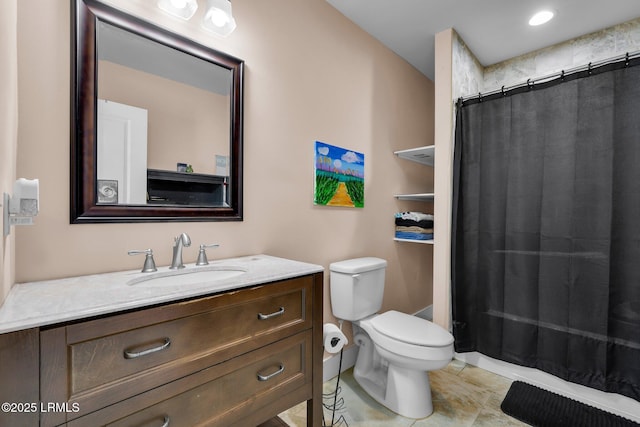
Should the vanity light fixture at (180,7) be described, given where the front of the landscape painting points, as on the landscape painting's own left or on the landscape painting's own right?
on the landscape painting's own right

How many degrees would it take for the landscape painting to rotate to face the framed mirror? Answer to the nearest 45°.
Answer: approximately 90° to its right

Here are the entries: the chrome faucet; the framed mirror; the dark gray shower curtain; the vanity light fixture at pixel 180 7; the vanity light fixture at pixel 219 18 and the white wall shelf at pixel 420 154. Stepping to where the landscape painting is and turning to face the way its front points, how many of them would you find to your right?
4

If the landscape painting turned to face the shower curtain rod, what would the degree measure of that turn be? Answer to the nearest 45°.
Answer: approximately 45° to its left

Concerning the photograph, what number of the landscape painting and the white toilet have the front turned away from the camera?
0

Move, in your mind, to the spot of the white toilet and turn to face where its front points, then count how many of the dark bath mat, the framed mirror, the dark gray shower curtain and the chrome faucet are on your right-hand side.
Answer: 2

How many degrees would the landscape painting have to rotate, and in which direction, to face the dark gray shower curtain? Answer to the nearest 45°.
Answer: approximately 45° to its left

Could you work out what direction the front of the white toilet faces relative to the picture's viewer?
facing the viewer and to the right of the viewer
